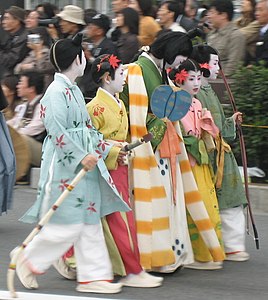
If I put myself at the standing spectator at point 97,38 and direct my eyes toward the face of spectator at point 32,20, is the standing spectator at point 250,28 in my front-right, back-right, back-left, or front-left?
back-right

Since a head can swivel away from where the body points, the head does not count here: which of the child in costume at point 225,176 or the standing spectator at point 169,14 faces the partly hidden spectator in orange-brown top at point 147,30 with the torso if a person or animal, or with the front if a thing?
the standing spectator

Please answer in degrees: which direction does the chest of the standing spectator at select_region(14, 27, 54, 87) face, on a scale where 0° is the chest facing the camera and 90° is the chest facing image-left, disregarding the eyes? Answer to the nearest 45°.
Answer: approximately 45°

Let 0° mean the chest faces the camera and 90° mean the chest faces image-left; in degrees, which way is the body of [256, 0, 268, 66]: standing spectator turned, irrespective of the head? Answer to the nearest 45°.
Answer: approximately 45°
